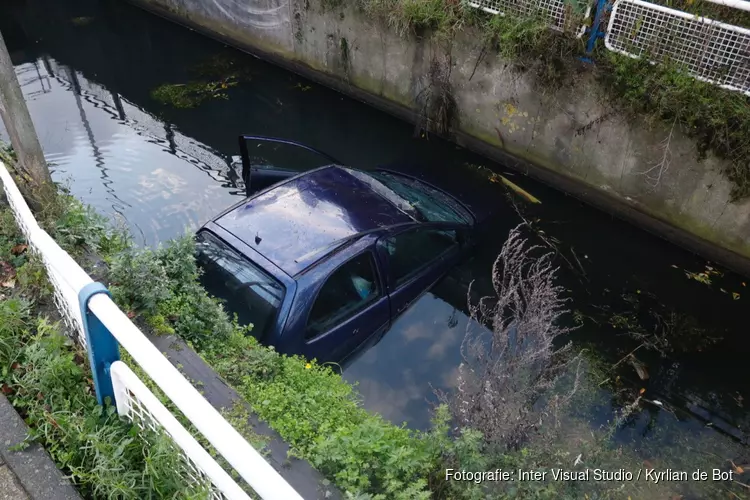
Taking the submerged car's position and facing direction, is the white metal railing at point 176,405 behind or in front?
behind

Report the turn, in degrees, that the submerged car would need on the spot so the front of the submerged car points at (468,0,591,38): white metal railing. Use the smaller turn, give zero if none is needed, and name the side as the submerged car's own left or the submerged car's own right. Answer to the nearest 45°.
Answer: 0° — it already faces it

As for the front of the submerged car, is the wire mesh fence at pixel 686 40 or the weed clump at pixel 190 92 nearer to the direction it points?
the wire mesh fence

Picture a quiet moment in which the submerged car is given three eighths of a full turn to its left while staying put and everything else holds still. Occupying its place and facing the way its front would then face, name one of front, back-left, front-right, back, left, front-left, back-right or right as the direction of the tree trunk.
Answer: front

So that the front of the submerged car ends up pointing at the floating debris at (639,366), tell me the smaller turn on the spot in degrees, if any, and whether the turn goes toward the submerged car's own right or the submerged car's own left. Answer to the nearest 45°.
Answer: approximately 45° to the submerged car's own right

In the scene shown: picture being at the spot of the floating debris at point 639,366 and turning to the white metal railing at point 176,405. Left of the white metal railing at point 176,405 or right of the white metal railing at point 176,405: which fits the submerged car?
right

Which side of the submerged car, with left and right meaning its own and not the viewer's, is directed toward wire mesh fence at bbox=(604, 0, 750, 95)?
front

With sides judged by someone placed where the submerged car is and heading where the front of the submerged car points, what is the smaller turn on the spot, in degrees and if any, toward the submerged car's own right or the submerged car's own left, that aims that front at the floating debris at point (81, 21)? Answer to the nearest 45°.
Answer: approximately 90° to the submerged car's own left

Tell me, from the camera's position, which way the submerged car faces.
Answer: facing away from the viewer and to the right of the viewer

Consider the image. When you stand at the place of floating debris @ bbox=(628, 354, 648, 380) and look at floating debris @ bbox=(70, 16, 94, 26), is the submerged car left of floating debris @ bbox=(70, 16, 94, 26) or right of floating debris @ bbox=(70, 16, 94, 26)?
left

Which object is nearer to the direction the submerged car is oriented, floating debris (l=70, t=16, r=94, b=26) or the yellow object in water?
the yellow object in water

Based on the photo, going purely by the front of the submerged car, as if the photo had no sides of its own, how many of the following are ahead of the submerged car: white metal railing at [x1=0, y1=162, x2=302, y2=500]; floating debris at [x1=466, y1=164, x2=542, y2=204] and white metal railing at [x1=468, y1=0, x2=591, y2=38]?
2

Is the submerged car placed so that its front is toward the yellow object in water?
yes

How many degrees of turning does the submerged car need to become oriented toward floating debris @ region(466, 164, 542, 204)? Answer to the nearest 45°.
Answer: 0° — it already faces it
